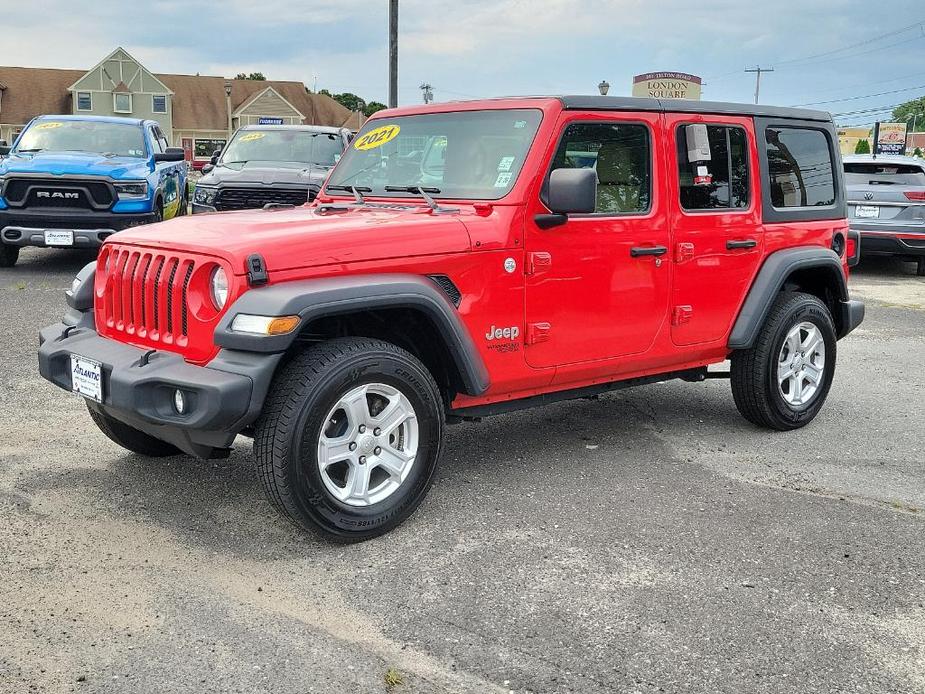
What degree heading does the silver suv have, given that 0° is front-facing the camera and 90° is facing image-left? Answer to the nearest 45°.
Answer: approximately 180°

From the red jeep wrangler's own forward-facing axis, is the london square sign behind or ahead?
behind

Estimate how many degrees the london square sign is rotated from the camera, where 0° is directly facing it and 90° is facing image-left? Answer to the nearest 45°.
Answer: approximately 0°

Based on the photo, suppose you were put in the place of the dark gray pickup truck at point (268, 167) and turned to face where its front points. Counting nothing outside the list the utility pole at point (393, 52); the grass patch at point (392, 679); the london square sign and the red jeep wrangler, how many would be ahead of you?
2

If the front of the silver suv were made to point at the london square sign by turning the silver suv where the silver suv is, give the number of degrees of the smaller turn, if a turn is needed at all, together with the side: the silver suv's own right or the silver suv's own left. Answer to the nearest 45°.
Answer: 0° — it already faces it

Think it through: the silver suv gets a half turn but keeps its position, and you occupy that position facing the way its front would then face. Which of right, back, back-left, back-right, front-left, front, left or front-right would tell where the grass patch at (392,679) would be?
front

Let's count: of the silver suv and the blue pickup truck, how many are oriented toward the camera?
1

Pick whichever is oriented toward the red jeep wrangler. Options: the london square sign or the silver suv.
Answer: the london square sign

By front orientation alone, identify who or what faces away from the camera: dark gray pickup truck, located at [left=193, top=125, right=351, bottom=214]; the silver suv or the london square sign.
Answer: the silver suv
